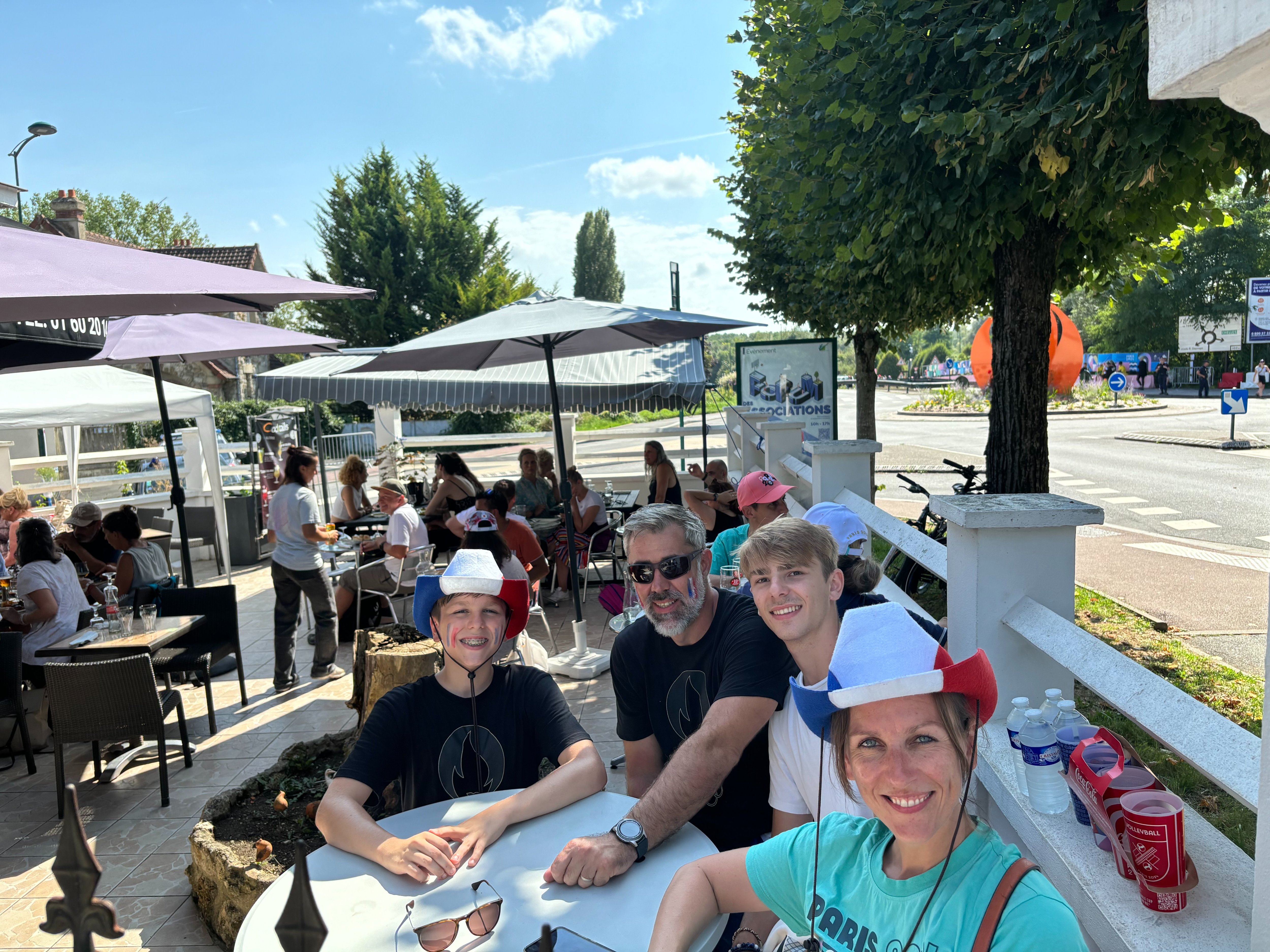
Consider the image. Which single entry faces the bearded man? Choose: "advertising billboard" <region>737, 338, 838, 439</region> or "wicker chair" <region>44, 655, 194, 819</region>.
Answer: the advertising billboard

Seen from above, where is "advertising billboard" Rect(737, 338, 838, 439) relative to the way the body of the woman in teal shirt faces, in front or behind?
behind

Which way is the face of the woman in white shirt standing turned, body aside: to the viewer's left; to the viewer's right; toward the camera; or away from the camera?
to the viewer's right

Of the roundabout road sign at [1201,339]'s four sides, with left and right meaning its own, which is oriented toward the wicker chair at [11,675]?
front

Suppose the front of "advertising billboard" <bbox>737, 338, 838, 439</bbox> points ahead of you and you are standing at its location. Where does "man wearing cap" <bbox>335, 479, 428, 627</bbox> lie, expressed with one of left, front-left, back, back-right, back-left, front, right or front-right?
front-right

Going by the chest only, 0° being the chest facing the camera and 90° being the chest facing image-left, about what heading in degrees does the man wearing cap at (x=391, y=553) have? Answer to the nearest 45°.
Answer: approximately 90°

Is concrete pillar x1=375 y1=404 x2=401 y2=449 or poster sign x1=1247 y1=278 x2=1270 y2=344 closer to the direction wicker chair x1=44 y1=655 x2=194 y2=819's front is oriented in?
the concrete pillar

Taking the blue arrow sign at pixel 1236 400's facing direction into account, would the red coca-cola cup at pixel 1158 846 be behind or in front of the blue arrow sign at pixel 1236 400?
in front

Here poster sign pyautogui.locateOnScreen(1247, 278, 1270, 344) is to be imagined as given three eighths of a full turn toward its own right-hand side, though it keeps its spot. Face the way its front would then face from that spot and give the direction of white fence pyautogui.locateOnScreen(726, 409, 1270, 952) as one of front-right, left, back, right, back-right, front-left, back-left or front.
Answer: back-left
